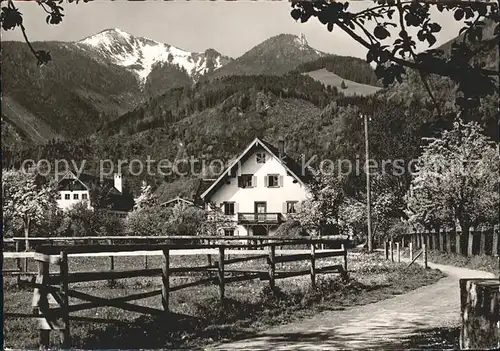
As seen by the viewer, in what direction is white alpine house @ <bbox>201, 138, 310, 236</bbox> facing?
toward the camera

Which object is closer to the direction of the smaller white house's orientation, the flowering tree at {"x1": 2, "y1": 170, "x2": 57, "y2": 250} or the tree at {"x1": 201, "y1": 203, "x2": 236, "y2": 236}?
the flowering tree

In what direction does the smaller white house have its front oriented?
toward the camera

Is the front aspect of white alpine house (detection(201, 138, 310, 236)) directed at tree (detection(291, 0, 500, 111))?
yes

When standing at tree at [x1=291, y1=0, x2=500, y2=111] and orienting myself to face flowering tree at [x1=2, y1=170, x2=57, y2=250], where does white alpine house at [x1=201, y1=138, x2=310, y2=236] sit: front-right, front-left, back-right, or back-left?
front-right

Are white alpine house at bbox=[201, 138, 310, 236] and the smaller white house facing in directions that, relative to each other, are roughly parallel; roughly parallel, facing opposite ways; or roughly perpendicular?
roughly parallel
